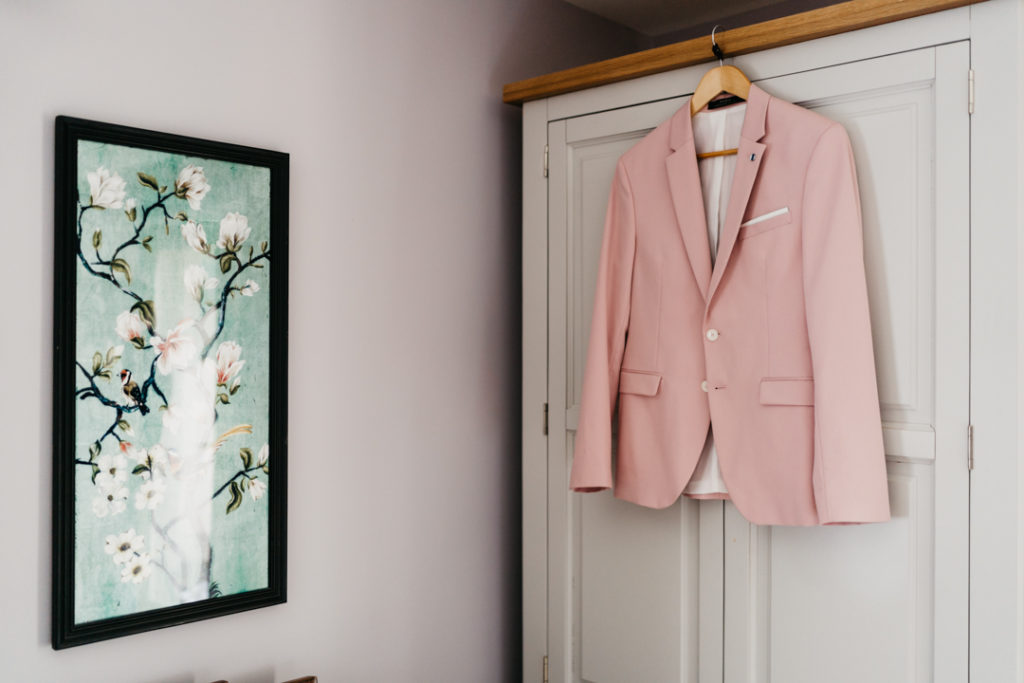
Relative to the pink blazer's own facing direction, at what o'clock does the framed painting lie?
The framed painting is roughly at 1 o'clock from the pink blazer.

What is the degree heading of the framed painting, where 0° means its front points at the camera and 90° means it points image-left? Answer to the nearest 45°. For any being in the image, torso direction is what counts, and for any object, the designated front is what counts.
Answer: approximately 315°

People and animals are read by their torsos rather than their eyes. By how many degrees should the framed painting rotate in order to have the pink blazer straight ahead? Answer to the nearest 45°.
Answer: approximately 45° to its left

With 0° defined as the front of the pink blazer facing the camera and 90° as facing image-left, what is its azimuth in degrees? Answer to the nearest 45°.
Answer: approximately 45°

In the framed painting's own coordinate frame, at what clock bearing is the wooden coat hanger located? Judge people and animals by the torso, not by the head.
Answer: The wooden coat hanger is roughly at 11 o'clock from the framed painting.
